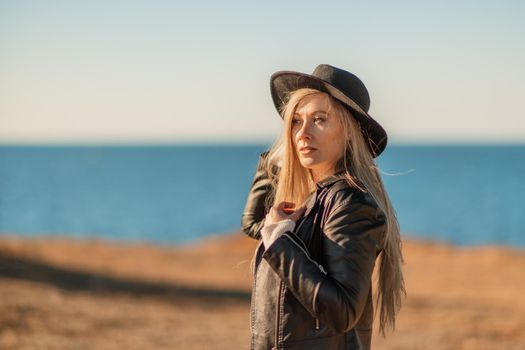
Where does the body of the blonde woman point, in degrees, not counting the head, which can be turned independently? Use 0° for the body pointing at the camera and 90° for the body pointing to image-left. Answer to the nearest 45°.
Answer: approximately 45°
